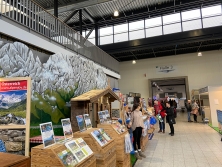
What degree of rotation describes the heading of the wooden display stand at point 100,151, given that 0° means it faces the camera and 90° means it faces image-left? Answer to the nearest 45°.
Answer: approximately 315°

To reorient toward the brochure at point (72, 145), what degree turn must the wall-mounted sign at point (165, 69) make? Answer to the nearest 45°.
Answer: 0° — it already faces it

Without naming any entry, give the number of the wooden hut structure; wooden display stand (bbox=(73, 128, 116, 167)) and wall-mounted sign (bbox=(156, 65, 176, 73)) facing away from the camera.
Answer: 0

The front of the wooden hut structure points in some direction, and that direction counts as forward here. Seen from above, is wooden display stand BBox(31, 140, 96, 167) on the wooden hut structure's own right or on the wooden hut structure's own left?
on the wooden hut structure's own right

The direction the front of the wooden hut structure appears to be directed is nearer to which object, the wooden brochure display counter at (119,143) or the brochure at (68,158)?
the wooden brochure display counter

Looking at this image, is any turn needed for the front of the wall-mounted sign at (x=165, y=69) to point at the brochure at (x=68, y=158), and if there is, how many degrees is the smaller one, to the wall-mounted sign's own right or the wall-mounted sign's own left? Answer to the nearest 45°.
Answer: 0° — it already faces it

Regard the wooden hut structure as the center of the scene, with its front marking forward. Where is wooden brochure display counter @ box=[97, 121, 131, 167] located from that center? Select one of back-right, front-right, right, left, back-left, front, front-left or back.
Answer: front

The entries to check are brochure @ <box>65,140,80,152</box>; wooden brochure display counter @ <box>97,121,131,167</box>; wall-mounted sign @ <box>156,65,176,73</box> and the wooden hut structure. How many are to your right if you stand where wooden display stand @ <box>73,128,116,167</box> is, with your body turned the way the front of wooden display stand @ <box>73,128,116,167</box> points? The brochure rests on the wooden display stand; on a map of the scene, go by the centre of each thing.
1

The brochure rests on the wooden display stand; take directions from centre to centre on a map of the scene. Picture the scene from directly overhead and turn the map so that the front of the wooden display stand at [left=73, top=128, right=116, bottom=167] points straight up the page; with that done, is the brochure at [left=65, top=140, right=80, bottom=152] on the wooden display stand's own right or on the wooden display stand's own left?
on the wooden display stand's own right

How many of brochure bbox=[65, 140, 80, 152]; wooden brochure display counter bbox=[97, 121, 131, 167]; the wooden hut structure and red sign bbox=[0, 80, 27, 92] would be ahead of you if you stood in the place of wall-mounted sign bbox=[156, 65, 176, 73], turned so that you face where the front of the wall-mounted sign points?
4

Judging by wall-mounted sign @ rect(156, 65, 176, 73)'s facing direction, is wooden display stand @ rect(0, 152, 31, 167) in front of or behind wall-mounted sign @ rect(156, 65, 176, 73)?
in front

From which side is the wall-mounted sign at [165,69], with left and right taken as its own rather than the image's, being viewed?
front

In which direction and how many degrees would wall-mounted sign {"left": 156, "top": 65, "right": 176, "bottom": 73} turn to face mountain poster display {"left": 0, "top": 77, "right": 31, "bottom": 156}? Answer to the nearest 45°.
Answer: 0° — it already faces it
